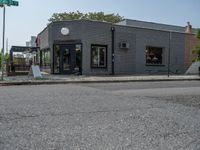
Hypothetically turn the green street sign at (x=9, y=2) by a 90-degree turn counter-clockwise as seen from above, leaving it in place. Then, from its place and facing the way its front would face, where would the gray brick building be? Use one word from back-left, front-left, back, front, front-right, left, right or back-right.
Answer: front-left

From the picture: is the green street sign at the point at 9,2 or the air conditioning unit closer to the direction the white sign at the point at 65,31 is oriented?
the green street sign

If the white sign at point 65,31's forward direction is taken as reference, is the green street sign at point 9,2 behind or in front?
in front

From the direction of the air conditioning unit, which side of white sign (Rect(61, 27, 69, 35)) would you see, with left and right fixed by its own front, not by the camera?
left

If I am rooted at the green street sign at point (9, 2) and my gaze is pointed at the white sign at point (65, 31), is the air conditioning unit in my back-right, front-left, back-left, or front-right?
front-right

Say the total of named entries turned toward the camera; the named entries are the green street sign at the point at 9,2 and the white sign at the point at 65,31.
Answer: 2

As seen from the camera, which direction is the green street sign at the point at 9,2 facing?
toward the camera

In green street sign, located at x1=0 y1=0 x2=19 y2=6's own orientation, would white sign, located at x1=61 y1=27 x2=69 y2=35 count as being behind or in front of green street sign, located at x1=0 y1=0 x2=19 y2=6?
behind

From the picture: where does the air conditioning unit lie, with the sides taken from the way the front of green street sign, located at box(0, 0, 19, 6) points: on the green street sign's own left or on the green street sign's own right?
on the green street sign's own left
